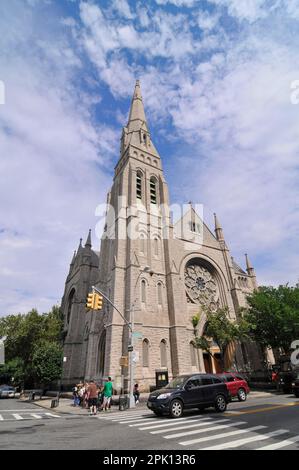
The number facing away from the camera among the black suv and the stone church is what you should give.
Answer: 0

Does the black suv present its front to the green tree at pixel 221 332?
no

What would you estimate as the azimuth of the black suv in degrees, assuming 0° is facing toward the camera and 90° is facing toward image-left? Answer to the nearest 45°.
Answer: approximately 45°

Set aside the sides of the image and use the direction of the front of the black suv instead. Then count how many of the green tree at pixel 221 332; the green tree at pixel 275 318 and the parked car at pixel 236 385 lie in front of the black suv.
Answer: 0

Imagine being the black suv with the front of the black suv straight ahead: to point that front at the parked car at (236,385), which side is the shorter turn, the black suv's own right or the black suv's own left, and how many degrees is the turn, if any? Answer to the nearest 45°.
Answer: approximately 180°

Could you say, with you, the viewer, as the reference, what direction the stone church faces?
facing the viewer and to the right of the viewer

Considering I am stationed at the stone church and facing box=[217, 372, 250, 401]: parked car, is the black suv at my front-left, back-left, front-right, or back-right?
front-right

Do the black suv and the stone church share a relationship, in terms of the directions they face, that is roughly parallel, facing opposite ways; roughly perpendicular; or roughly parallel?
roughly perpendicular

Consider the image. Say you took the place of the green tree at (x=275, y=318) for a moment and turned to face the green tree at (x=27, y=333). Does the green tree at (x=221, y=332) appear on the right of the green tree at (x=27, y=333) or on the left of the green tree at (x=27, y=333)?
left

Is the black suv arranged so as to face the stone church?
no

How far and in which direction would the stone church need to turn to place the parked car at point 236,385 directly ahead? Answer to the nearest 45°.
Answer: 0° — it already faces it
